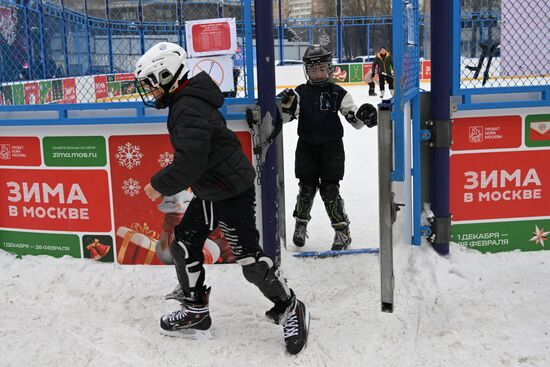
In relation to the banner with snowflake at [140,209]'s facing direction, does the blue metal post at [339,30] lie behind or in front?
behind

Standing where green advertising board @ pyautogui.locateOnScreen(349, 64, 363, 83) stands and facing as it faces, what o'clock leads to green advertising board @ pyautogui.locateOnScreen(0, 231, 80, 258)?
green advertising board @ pyautogui.locateOnScreen(0, 231, 80, 258) is roughly at 12 o'clock from green advertising board @ pyautogui.locateOnScreen(349, 64, 363, 83).

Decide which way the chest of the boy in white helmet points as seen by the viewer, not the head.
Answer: to the viewer's left

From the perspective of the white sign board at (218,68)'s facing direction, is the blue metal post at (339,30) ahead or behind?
behind

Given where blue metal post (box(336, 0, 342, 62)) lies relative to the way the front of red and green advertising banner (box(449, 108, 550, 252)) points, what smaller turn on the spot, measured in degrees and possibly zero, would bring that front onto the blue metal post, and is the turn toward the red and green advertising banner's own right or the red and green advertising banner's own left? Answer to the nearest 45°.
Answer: approximately 180°

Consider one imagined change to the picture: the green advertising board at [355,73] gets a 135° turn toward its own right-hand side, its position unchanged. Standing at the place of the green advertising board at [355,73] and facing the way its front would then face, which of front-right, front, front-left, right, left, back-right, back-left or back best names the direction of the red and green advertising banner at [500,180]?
back-left
